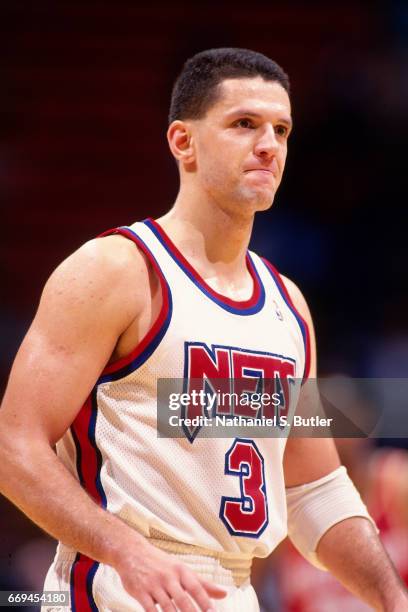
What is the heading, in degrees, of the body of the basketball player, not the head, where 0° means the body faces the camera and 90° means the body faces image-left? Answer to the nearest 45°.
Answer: approximately 315°

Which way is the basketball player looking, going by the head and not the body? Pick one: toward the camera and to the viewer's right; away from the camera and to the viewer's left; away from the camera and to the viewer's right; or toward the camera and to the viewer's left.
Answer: toward the camera and to the viewer's right
